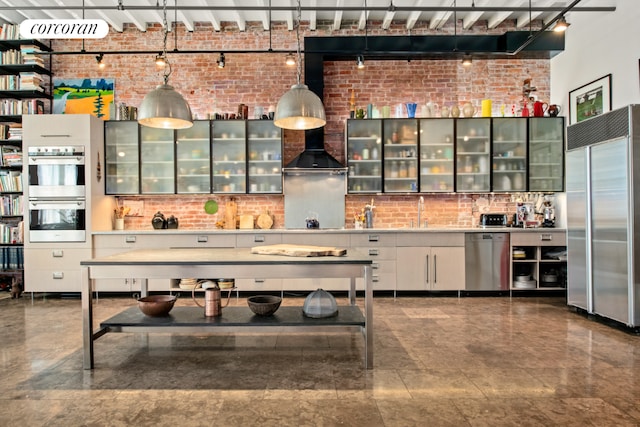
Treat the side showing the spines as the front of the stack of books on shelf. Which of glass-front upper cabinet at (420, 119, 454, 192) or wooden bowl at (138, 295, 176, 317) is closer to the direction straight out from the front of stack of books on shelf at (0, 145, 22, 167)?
the wooden bowl

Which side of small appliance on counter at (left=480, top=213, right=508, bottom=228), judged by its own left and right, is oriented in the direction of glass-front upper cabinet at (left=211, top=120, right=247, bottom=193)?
right

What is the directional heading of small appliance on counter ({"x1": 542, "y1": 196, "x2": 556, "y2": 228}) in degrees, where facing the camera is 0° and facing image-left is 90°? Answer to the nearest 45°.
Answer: approximately 0°

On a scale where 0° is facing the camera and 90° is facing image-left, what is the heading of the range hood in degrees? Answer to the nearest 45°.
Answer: approximately 0°

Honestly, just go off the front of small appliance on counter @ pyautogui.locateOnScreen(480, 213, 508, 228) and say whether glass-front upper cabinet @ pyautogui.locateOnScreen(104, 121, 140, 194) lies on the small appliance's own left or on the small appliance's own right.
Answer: on the small appliance's own right

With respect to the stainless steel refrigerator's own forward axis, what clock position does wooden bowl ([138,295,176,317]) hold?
The wooden bowl is roughly at 12 o'clock from the stainless steel refrigerator.

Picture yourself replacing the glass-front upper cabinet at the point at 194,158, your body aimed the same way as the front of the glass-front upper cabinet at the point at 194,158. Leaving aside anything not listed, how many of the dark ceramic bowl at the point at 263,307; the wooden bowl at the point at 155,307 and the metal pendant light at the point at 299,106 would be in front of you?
3
